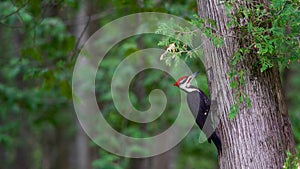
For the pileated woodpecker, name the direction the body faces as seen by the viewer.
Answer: to the viewer's right
